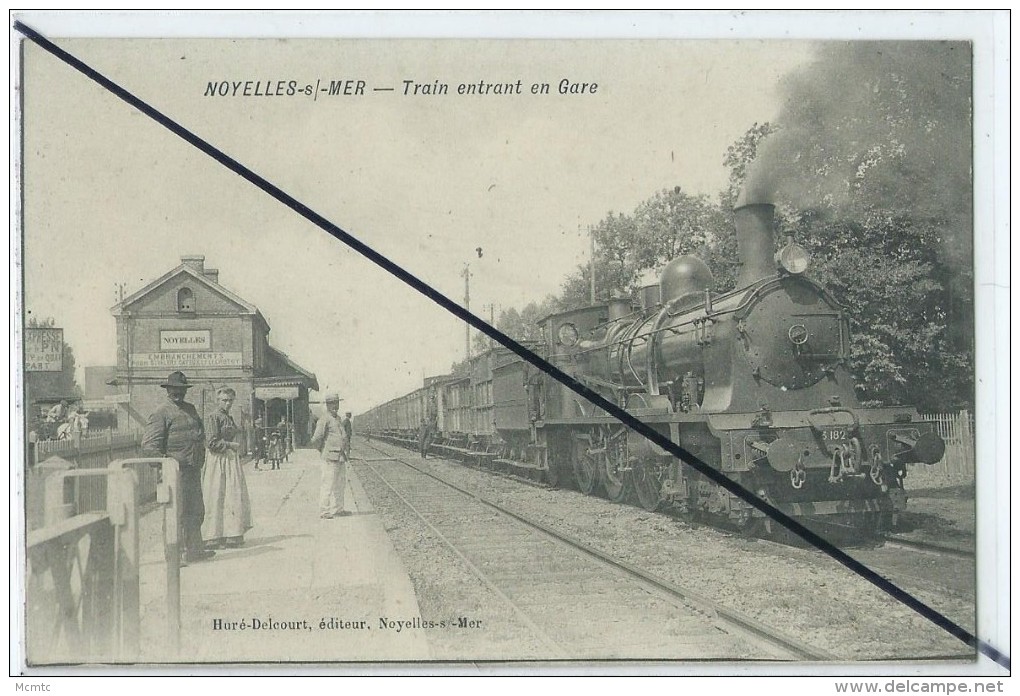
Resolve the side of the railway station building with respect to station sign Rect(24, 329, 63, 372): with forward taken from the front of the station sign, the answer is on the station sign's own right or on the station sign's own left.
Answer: on the station sign's own left

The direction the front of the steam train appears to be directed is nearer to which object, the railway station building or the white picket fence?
the white picket fence

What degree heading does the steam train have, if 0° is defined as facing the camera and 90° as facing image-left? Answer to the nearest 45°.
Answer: approximately 315°

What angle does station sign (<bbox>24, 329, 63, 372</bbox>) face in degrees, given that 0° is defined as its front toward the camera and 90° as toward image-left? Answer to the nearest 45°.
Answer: approximately 0°

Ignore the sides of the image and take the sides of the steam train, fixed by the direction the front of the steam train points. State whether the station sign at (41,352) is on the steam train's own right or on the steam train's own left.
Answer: on the steam train's own right
